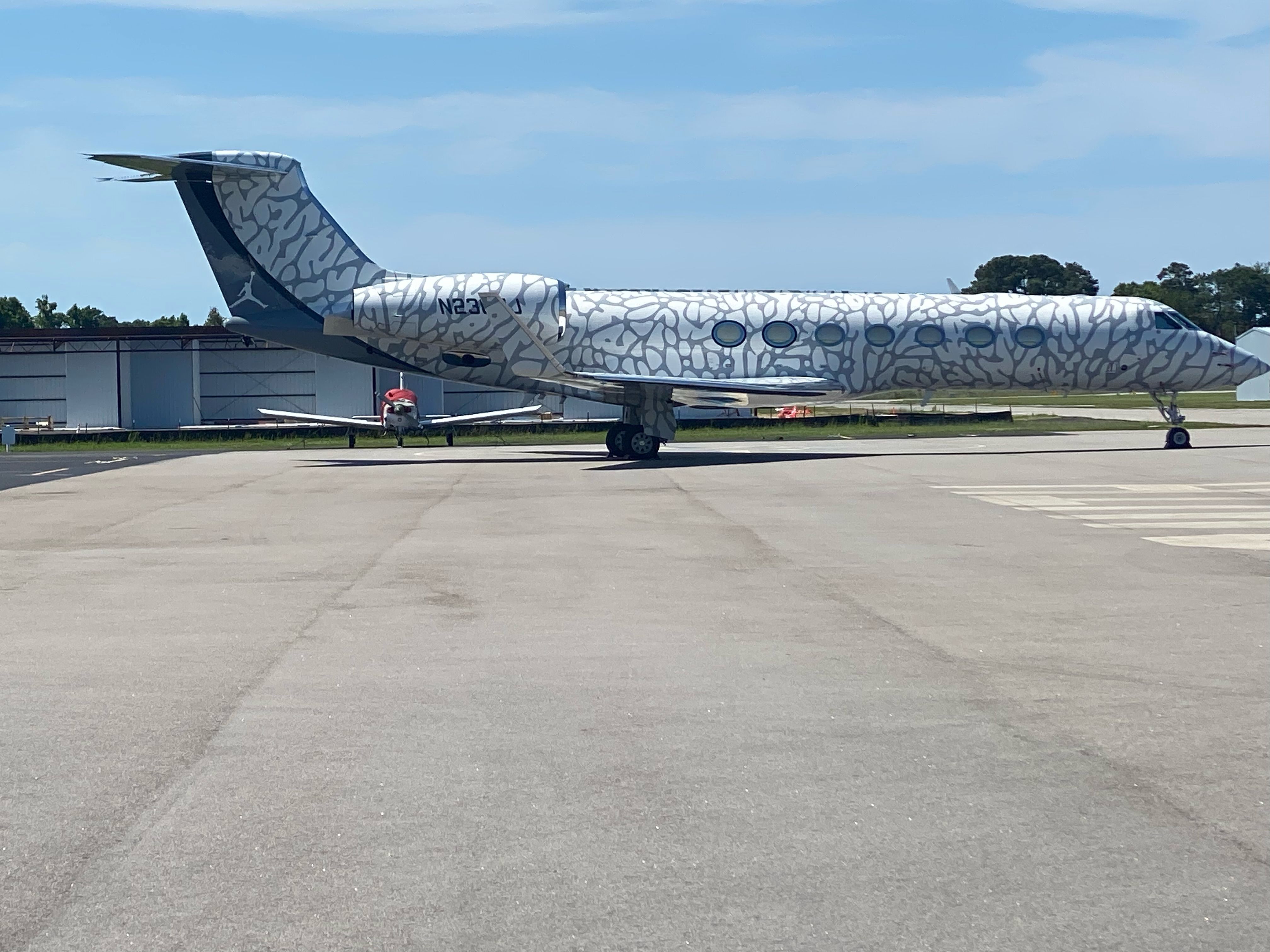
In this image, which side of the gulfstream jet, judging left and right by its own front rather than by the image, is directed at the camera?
right

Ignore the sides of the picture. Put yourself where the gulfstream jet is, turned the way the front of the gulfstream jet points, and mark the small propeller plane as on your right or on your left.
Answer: on your left

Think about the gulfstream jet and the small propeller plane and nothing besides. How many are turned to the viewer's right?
1

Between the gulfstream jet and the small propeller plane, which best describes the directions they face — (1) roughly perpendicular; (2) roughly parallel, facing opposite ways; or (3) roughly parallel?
roughly perpendicular
